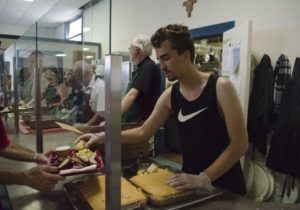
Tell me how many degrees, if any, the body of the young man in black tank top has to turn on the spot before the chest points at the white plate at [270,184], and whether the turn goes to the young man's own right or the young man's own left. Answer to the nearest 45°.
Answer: approximately 180°

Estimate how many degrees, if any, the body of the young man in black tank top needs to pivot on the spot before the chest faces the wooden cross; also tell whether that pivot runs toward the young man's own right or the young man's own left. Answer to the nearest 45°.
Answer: approximately 135° to the young man's own right

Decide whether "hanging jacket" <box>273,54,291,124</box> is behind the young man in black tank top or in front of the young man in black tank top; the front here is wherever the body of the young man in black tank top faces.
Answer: behind

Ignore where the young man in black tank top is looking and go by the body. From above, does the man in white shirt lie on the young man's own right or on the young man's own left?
on the young man's own right

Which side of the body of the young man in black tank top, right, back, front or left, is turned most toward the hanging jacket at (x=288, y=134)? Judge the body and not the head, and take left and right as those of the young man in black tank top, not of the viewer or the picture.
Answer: back

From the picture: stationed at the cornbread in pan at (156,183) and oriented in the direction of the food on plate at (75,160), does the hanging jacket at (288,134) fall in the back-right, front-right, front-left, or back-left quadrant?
back-right

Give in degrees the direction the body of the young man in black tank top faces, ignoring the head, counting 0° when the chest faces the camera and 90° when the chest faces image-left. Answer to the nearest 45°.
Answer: approximately 45°

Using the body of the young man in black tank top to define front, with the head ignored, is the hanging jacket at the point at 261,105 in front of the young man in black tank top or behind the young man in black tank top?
behind
